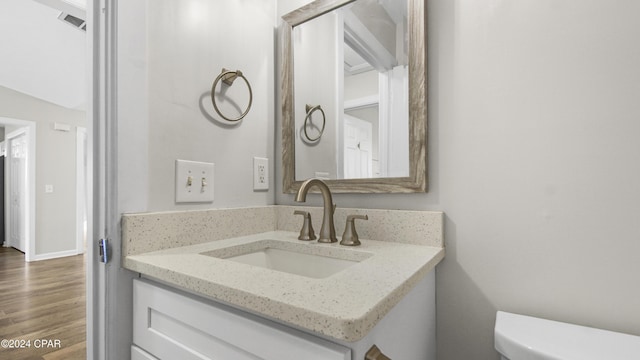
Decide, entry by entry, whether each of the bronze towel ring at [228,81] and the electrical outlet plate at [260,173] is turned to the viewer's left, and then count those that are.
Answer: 0

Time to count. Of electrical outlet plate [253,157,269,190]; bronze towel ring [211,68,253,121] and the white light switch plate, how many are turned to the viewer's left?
0

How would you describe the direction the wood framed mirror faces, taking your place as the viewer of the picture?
facing the viewer and to the left of the viewer

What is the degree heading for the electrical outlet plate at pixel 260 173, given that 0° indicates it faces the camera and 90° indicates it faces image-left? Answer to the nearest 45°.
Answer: approximately 315°

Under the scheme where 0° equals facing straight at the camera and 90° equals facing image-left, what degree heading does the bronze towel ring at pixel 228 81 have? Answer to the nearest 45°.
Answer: approximately 315°

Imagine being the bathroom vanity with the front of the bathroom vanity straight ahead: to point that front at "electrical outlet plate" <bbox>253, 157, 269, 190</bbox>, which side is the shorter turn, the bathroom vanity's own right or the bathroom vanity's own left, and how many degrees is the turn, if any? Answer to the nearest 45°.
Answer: approximately 135° to the bathroom vanity's own right

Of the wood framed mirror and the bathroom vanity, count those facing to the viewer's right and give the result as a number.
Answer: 0

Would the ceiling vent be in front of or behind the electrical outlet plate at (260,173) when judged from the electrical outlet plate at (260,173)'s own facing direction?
behind

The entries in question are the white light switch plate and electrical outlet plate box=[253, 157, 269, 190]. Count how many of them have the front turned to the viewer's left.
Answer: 0
